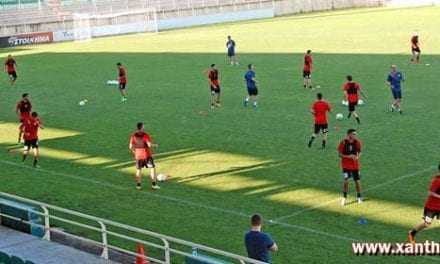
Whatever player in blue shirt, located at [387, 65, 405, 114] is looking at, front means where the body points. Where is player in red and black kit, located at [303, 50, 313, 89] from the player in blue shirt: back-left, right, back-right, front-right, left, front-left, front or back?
back-right

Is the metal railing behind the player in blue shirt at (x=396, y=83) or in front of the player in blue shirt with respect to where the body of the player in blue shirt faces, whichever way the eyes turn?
in front

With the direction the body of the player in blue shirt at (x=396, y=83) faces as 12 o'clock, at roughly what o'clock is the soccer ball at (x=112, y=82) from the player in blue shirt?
The soccer ball is roughly at 4 o'clock from the player in blue shirt.

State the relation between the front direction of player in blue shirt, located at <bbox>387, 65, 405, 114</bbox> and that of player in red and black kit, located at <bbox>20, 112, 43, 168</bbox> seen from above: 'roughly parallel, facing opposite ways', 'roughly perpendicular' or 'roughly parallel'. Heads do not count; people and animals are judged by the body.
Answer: roughly perpendicular

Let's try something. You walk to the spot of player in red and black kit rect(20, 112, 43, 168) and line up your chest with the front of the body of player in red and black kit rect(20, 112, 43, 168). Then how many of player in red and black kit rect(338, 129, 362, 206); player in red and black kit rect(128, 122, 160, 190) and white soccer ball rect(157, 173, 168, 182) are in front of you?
3
